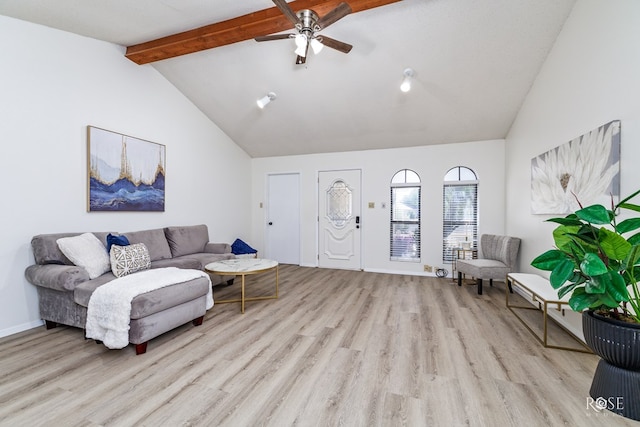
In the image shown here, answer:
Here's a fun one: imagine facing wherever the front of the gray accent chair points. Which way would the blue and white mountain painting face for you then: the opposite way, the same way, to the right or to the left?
the opposite way

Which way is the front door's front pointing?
toward the camera

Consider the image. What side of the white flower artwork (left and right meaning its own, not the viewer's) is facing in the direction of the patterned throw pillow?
front

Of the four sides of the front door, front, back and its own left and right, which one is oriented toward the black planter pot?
front

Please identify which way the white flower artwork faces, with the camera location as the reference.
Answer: facing the viewer and to the left of the viewer

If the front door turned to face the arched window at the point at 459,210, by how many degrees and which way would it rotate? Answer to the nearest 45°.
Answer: approximately 90° to its left

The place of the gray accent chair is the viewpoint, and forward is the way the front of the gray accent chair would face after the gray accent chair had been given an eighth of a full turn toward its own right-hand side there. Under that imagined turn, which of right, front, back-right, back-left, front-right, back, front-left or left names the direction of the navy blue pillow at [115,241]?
front-left

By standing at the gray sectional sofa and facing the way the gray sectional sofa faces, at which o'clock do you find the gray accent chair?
The gray accent chair is roughly at 11 o'clock from the gray sectional sofa.

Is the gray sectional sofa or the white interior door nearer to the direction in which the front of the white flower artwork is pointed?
the gray sectional sofa

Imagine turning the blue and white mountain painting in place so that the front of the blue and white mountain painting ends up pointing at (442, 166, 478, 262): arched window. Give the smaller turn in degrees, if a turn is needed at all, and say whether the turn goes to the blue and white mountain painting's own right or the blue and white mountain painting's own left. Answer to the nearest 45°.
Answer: approximately 45° to the blue and white mountain painting's own left

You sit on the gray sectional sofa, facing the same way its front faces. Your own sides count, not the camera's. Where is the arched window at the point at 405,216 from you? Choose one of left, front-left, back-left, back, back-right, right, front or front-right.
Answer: front-left

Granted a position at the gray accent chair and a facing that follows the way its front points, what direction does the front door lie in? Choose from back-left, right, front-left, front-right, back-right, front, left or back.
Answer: front-right

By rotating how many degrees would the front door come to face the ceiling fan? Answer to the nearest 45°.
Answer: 0° — it already faces it

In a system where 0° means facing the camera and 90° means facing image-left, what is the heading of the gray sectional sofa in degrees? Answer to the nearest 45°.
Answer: approximately 315°

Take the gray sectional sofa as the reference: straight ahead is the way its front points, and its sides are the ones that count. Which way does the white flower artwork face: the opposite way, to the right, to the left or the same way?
the opposite way

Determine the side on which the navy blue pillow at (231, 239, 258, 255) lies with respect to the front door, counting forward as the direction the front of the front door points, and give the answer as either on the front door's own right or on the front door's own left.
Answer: on the front door's own right
